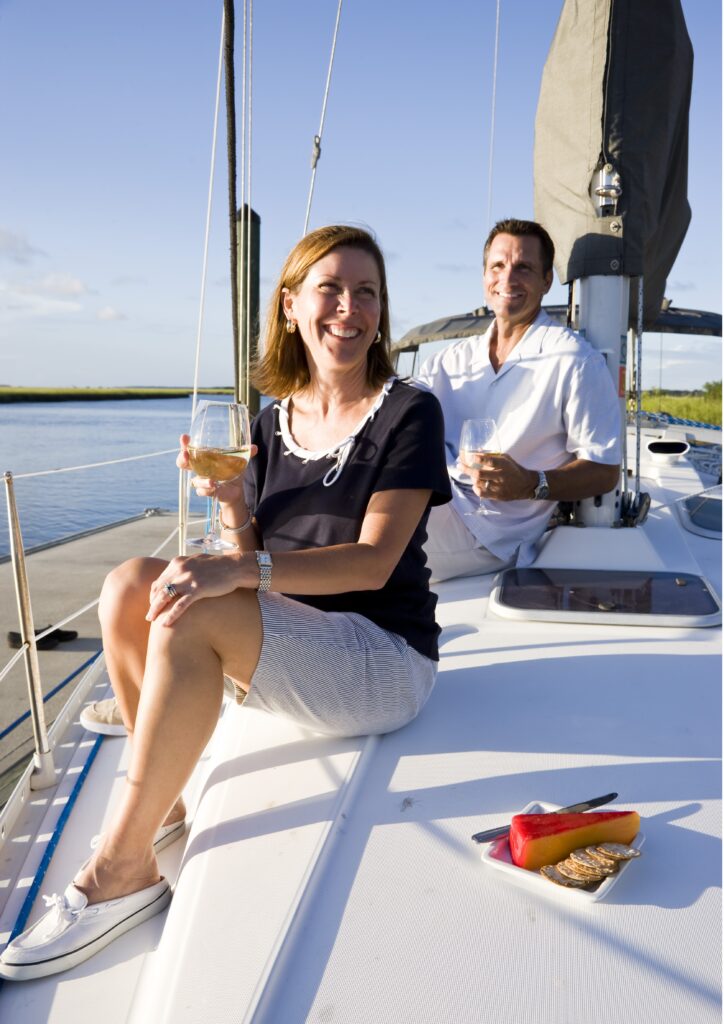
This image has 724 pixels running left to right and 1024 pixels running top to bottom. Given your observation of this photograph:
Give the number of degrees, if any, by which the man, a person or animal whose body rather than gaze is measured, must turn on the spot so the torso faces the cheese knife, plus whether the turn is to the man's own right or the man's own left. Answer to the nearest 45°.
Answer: approximately 45° to the man's own left

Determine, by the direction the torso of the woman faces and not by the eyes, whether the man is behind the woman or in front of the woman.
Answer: behind

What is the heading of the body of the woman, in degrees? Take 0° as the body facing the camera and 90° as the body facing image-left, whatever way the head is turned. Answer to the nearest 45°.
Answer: approximately 45°

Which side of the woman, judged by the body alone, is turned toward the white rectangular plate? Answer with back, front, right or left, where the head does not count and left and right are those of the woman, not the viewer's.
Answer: left

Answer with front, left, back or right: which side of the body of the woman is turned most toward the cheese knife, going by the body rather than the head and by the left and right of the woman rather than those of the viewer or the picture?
left

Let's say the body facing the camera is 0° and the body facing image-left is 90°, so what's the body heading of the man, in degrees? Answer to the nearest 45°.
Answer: approximately 45°
